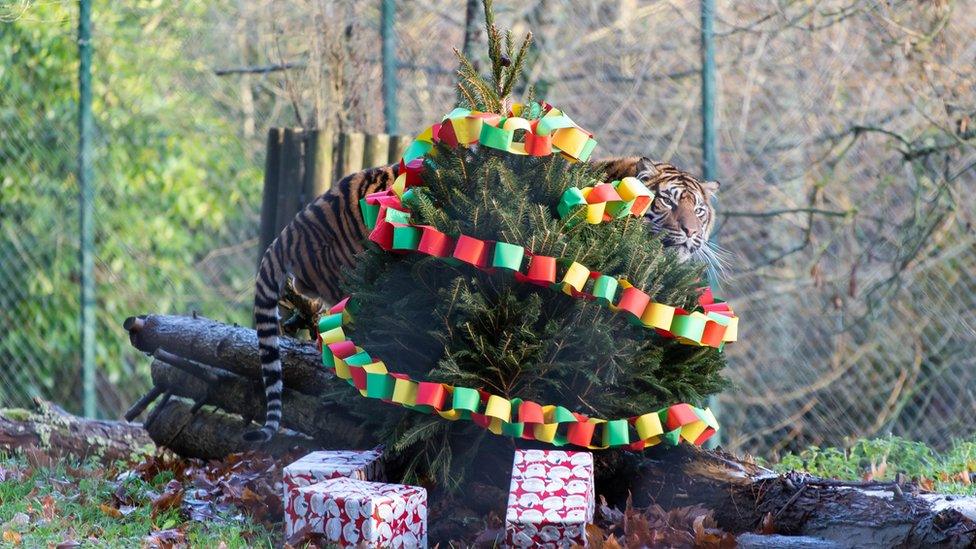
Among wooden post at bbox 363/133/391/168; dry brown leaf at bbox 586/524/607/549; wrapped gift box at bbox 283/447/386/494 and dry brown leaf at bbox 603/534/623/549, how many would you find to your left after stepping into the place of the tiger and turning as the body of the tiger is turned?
1

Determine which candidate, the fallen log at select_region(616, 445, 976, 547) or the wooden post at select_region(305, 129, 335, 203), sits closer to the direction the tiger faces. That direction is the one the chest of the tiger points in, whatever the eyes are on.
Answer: the fallen log

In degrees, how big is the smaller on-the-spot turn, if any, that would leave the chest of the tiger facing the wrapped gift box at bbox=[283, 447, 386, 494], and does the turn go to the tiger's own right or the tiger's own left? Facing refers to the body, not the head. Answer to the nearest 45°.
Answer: approximately 90° to the tiger's own right

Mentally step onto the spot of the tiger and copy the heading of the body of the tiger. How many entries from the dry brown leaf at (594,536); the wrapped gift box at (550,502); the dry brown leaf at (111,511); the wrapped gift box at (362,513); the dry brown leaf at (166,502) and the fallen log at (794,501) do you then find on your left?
0

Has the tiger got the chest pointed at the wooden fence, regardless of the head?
no

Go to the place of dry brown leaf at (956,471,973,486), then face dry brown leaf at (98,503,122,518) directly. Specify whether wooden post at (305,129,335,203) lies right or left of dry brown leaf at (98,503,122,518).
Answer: right

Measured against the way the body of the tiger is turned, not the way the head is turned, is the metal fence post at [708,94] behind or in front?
in front

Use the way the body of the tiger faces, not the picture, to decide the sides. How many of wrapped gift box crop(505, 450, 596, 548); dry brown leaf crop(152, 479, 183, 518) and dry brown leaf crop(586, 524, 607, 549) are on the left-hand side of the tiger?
0

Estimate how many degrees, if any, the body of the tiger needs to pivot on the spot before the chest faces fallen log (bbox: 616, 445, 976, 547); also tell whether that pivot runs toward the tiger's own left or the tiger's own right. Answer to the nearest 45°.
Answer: approximately 45° to the tiger's own right

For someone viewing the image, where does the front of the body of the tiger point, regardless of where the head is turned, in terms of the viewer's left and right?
facing to the right of the viewer

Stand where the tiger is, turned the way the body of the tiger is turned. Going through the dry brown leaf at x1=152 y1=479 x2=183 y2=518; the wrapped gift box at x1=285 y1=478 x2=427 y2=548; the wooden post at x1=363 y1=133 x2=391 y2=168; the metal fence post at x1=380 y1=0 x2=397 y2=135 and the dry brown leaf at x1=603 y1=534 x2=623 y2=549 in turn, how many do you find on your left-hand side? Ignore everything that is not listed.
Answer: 2

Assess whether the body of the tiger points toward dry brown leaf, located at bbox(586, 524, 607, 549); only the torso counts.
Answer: no

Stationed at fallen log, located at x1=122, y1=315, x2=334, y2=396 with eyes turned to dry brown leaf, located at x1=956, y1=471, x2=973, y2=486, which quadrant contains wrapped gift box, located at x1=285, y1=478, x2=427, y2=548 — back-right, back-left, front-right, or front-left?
front-right

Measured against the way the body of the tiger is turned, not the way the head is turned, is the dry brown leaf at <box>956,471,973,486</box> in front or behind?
in front

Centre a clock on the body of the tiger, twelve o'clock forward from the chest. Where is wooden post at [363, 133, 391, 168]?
The wooden post is roughly at 9 o'clock from the tiger.

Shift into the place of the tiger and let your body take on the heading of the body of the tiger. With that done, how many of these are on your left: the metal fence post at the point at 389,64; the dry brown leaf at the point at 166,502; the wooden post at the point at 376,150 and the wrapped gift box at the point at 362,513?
2

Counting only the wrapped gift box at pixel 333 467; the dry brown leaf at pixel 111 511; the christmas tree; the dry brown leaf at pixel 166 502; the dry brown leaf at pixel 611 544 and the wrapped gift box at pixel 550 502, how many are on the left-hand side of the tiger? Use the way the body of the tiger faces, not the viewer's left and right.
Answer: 0

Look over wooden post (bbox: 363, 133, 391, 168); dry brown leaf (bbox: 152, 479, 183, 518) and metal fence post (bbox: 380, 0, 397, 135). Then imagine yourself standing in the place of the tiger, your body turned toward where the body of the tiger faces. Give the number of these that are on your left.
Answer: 2

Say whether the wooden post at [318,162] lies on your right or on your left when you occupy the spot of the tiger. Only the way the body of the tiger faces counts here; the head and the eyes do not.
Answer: on your left

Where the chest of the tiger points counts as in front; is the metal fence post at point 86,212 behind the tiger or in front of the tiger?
behind
